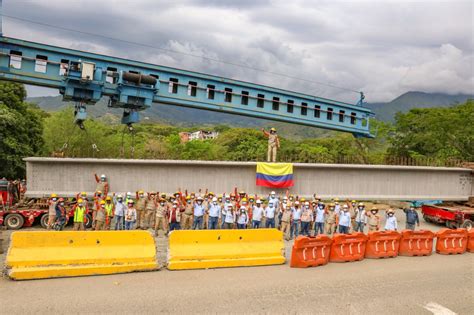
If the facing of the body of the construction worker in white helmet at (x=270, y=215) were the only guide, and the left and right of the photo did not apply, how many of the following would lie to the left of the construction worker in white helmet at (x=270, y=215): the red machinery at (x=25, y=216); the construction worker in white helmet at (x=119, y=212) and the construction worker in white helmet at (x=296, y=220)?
1

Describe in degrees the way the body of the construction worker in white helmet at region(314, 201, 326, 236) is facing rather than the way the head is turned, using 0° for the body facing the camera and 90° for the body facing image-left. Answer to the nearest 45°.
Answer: approximately 0°

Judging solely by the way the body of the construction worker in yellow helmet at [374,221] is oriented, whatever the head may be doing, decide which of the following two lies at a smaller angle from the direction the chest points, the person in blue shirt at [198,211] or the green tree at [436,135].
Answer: the person in blue shirt

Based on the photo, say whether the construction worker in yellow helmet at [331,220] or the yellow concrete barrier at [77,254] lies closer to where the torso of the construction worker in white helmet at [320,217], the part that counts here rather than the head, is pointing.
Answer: the yellow concrete barrier

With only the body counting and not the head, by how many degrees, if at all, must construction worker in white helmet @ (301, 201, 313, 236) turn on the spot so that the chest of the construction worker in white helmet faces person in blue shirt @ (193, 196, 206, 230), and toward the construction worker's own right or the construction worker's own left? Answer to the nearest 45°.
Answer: approximately 90° to the construction worker's own right

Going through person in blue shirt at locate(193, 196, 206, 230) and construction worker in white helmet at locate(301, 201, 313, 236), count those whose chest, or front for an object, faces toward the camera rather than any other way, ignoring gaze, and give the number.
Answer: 2

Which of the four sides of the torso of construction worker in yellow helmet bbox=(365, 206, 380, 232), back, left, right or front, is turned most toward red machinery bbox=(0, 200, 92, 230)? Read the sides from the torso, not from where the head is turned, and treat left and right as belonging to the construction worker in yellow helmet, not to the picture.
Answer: right

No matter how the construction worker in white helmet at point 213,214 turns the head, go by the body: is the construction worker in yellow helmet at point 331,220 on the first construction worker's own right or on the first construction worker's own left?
on the first construction worker's own left

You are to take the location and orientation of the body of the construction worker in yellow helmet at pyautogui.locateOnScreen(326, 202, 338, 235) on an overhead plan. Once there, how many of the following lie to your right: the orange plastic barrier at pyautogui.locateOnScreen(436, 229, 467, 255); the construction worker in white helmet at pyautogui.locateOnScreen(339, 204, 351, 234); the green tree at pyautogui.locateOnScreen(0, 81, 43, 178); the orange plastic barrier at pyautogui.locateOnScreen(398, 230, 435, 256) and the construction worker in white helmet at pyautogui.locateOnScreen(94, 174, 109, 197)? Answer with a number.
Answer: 2
